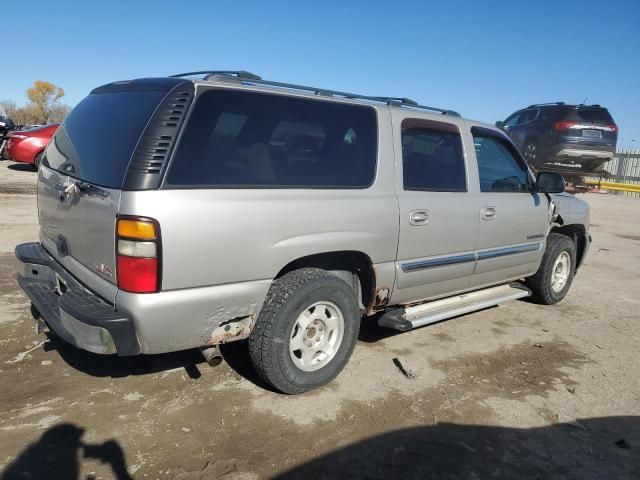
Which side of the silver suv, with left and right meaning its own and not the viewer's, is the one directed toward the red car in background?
left

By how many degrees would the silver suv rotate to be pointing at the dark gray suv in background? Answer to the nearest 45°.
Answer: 0° — it already faces it

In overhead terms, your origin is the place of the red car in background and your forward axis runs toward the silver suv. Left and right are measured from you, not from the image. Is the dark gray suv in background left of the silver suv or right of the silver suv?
left

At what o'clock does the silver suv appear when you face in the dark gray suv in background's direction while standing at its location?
The silver suv is roughly at 8 o'clock from the dark gray suv in background.

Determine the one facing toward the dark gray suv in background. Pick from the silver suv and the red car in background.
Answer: the silver suv

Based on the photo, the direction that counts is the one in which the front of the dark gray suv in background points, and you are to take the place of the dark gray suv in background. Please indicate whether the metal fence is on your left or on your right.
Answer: on your right

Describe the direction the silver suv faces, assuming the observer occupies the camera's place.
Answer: facing away from the viewer and to the right of the viewer

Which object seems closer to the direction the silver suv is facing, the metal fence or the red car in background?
the metal fence

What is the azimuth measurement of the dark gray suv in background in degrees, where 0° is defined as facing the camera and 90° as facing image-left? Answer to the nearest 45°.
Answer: approximately 135°
